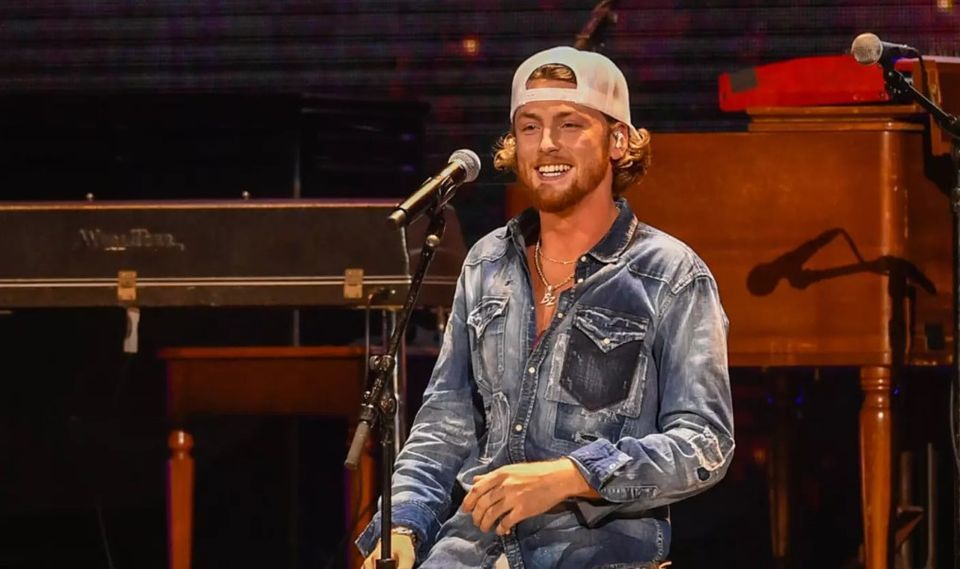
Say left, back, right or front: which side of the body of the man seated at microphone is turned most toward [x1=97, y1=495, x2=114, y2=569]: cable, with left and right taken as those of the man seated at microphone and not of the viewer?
right

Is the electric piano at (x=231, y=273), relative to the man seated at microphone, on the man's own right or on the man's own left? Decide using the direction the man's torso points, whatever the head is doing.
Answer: on the man's own right

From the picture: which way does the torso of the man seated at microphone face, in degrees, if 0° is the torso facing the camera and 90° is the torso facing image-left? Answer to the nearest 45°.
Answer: approximately 45°

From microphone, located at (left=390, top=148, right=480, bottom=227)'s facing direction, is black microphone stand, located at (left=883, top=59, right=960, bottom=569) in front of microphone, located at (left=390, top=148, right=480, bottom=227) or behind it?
in front

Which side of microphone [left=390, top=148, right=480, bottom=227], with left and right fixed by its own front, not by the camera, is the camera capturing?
right

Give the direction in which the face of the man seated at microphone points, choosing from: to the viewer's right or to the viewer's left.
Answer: to the viewer's left

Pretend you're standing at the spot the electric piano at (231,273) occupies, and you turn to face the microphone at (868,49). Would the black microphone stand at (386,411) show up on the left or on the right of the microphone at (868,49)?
right
